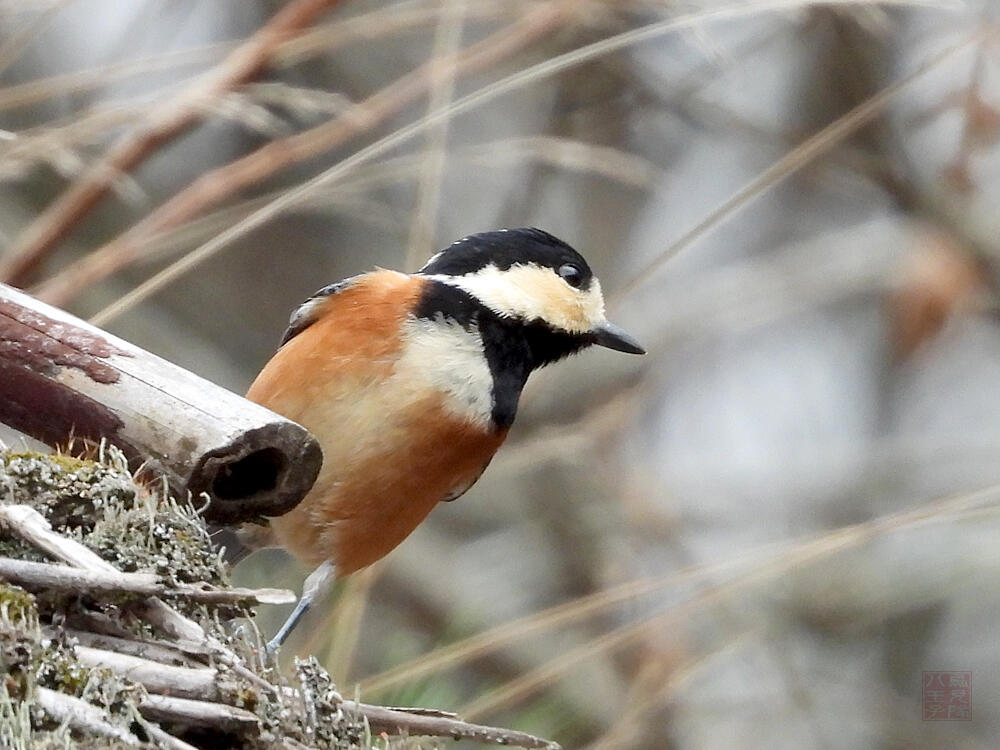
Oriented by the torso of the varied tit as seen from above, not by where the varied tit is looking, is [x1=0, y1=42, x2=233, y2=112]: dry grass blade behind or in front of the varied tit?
behind

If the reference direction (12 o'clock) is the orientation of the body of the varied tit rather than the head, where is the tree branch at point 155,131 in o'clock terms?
The tree branch is roughly at 7 o'clock from the varied tit.

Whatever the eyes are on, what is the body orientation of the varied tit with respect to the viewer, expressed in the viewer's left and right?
facing the viewer and to the right of the viewer
